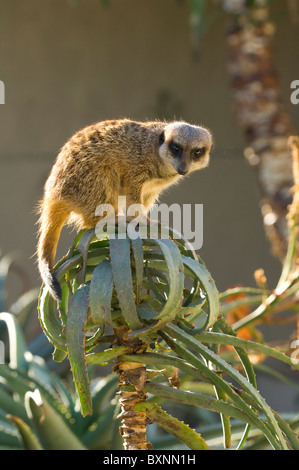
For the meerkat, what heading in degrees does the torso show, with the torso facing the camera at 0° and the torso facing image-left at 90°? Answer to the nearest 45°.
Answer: approximately 270°
